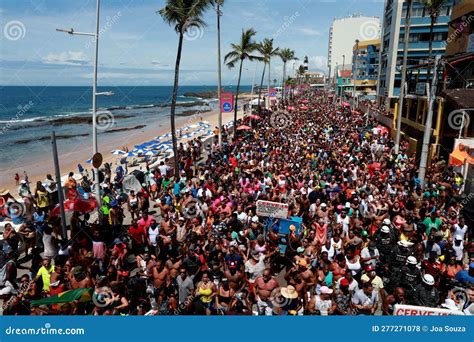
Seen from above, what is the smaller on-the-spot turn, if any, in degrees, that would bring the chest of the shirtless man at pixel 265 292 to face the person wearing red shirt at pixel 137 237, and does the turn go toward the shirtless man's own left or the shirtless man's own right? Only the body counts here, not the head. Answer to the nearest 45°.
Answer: approximately 135° to the shirtless man's own right

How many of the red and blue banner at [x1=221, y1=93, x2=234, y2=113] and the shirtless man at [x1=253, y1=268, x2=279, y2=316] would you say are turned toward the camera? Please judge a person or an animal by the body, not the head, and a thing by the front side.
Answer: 2

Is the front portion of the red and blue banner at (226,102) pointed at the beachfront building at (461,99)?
no

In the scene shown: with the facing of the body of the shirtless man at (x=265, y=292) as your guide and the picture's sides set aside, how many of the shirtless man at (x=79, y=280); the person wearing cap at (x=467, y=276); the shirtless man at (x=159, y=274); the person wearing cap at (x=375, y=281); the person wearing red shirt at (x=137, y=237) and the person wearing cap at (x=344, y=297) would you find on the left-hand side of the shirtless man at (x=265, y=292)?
3

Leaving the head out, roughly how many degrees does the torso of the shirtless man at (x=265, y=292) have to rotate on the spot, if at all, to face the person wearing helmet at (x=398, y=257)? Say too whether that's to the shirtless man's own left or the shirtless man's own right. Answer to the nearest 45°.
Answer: approximately 90° to the shirtless man's own left

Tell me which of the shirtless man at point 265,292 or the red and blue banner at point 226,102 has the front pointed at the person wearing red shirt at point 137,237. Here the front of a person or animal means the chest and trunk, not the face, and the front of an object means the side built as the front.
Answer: the red and blue banner

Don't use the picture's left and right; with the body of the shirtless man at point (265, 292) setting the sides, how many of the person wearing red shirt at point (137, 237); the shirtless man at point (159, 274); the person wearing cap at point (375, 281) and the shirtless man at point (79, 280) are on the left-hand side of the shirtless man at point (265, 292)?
1

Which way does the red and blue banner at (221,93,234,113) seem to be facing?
toward the camera

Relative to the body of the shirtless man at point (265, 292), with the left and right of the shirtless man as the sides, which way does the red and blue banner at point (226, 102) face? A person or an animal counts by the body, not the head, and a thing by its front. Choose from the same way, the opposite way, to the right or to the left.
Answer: the same way

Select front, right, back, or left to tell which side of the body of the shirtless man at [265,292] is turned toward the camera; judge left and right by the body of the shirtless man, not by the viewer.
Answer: front

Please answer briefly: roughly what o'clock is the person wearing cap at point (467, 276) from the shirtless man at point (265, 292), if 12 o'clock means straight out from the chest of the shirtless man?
The person wearing cap is roughly at 9 o'clock from the shirtless man.

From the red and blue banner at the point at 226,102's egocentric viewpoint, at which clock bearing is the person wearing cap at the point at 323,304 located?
The person wearing cap is roughly at 12 o'clock from the red and blue banner.

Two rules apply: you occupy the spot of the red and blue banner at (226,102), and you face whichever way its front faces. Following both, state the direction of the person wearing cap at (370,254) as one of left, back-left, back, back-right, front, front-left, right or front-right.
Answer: front

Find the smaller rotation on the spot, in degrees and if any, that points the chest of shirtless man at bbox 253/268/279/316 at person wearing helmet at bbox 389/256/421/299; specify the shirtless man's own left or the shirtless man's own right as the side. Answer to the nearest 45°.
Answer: approximately 90° to the shirtless man's own left

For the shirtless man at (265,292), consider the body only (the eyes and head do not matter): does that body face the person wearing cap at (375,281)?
no

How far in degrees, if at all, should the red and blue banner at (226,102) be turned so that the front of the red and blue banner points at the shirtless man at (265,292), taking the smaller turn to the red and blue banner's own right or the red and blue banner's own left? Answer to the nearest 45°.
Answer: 0° — it already faces them

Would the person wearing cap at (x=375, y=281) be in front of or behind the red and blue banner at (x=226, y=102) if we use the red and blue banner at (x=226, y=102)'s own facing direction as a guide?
in front

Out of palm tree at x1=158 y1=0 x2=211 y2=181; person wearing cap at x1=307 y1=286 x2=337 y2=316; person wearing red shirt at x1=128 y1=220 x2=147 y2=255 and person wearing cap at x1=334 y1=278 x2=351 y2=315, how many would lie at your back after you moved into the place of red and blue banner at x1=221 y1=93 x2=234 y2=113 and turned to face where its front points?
0

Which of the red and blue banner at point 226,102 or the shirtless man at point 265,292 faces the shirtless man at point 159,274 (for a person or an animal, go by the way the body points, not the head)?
the red and blue banner

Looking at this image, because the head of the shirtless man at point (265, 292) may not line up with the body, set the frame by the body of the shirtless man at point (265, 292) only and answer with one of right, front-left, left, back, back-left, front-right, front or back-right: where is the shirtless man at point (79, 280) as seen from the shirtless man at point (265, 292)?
right
